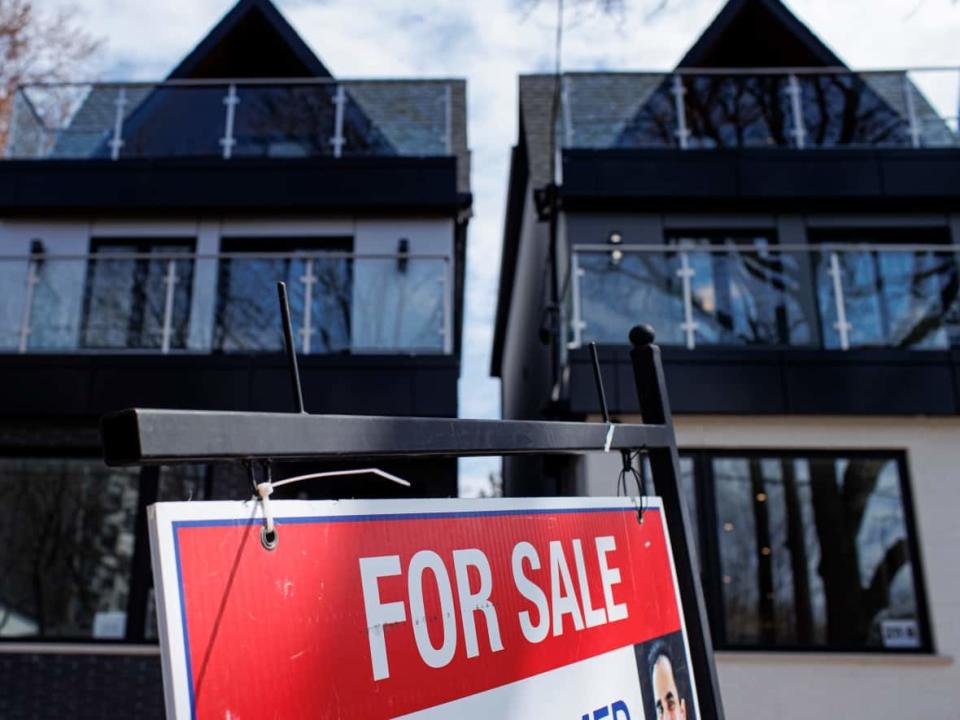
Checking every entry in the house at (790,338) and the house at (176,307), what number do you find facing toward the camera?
2

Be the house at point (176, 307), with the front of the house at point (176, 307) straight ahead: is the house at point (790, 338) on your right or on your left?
on your left

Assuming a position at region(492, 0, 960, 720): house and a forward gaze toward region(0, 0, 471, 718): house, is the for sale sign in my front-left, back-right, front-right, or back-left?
front-left

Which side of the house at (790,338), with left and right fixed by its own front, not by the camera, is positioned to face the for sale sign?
front

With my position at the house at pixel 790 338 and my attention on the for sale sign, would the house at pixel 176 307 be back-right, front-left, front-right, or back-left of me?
front-right

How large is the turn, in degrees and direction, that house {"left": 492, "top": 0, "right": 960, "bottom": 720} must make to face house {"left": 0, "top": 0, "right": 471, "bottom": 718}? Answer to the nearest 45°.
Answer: approximately 90° to its right

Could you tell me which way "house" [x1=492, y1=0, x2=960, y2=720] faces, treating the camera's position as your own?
facing the viewer

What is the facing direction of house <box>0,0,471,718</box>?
toward the camera

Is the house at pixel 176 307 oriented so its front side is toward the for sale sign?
yes

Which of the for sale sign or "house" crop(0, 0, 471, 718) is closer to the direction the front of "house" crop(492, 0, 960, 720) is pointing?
the for sale sign

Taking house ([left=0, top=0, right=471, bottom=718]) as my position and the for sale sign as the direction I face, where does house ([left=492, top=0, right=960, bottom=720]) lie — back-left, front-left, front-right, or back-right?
front-left
